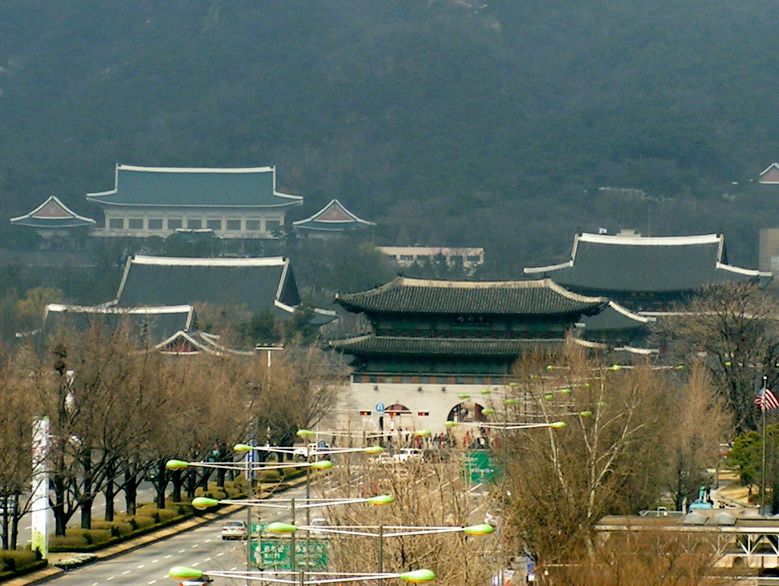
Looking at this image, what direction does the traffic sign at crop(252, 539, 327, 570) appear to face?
toward the camera
